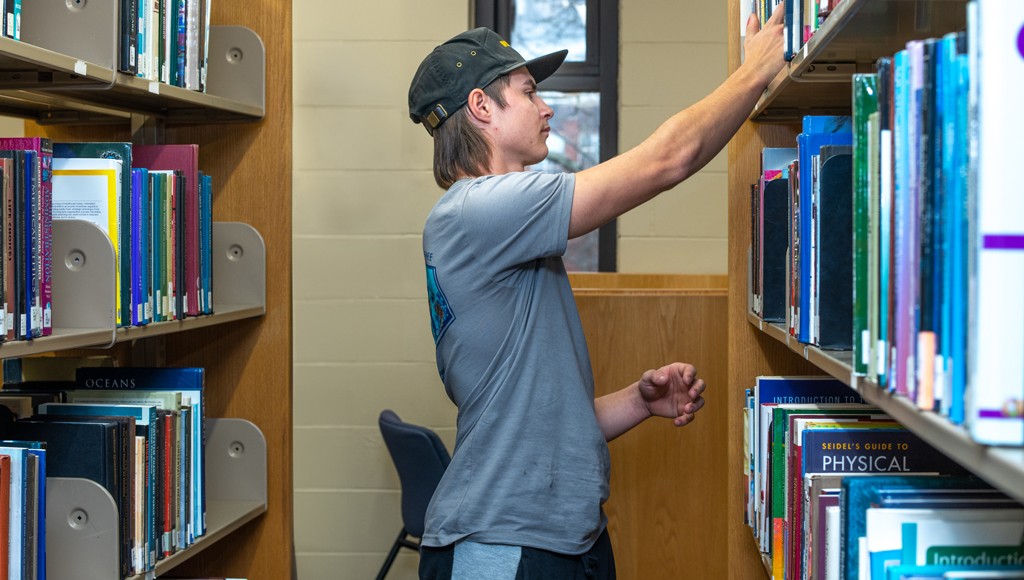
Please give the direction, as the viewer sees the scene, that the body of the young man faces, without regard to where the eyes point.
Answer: to the viewer's right

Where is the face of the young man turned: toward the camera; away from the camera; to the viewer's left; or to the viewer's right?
to the viewer's right
